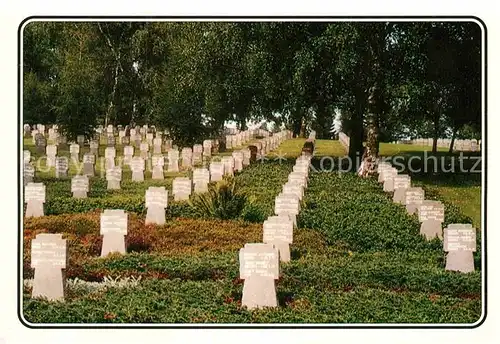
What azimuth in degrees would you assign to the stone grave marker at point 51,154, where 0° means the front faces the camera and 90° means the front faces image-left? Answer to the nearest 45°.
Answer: approximately 0°

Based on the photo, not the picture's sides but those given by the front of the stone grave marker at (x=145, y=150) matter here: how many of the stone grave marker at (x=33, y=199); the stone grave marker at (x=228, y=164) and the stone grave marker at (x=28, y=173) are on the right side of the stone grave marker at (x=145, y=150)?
2

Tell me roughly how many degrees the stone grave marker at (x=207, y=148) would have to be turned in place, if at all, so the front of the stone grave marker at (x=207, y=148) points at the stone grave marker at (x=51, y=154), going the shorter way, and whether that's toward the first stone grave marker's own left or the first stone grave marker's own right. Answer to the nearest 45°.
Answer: approximately 90° to the first stone grave marker's own right

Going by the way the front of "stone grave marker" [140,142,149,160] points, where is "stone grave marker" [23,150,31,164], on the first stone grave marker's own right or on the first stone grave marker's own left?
on the first stone grave marker's own right
